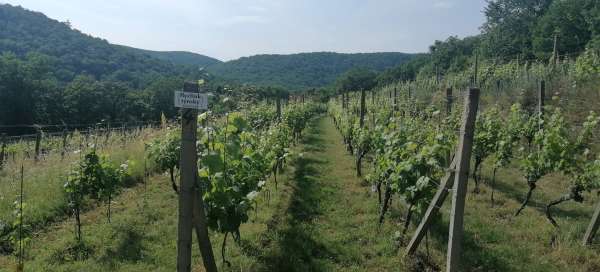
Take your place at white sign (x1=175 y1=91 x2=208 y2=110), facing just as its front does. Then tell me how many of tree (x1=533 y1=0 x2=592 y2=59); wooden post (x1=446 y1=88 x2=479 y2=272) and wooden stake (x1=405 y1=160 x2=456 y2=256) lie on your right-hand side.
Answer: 0

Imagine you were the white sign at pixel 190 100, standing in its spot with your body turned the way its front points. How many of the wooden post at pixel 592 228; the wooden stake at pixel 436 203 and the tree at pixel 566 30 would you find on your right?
0

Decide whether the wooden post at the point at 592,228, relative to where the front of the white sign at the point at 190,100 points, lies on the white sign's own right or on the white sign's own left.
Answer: on the white sign's own left

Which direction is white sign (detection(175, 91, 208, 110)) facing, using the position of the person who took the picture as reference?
facing the viewer

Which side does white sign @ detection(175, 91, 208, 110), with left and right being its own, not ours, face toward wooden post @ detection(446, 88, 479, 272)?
left

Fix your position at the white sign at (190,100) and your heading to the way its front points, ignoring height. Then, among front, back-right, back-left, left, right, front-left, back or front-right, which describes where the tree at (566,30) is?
back-left

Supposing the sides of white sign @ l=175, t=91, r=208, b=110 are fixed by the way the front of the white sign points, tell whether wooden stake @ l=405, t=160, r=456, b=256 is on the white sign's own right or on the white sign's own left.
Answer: on the white sign's own left

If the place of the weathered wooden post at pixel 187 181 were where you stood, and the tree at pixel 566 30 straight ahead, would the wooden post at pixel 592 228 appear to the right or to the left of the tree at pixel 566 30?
right
